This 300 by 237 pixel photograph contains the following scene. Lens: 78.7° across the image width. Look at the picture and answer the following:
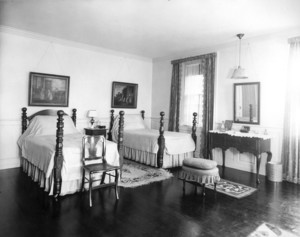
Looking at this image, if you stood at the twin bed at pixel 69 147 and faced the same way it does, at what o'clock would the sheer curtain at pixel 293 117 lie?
The sheer curtain is roughly at 11 o'clock from the twin bed.

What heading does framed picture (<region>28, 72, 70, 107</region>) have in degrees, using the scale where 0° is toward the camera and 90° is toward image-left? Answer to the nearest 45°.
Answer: approximately 315°

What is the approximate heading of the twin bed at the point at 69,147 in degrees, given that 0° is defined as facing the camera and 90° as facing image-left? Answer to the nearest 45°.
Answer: approximately 315°

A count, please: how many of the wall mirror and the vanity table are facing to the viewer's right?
0

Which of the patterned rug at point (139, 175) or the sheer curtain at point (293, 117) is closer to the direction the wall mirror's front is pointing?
the patterned rug

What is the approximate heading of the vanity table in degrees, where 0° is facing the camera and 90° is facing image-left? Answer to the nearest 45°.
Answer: approximately 45°

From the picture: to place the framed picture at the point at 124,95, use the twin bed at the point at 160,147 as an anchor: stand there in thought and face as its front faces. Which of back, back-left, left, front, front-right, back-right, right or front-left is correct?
back

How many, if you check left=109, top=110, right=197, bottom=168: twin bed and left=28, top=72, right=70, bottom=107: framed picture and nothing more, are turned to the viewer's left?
0

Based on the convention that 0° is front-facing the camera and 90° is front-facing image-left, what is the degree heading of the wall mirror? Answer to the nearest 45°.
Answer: approximately 45°

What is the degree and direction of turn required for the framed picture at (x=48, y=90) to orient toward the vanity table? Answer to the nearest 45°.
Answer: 0° — it already faces it

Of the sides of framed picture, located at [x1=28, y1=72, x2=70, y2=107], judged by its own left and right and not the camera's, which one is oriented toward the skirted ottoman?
front
